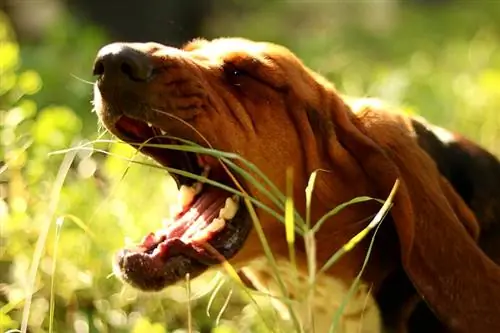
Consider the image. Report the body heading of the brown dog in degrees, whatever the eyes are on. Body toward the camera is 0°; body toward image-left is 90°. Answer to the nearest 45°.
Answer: approximately 90°
